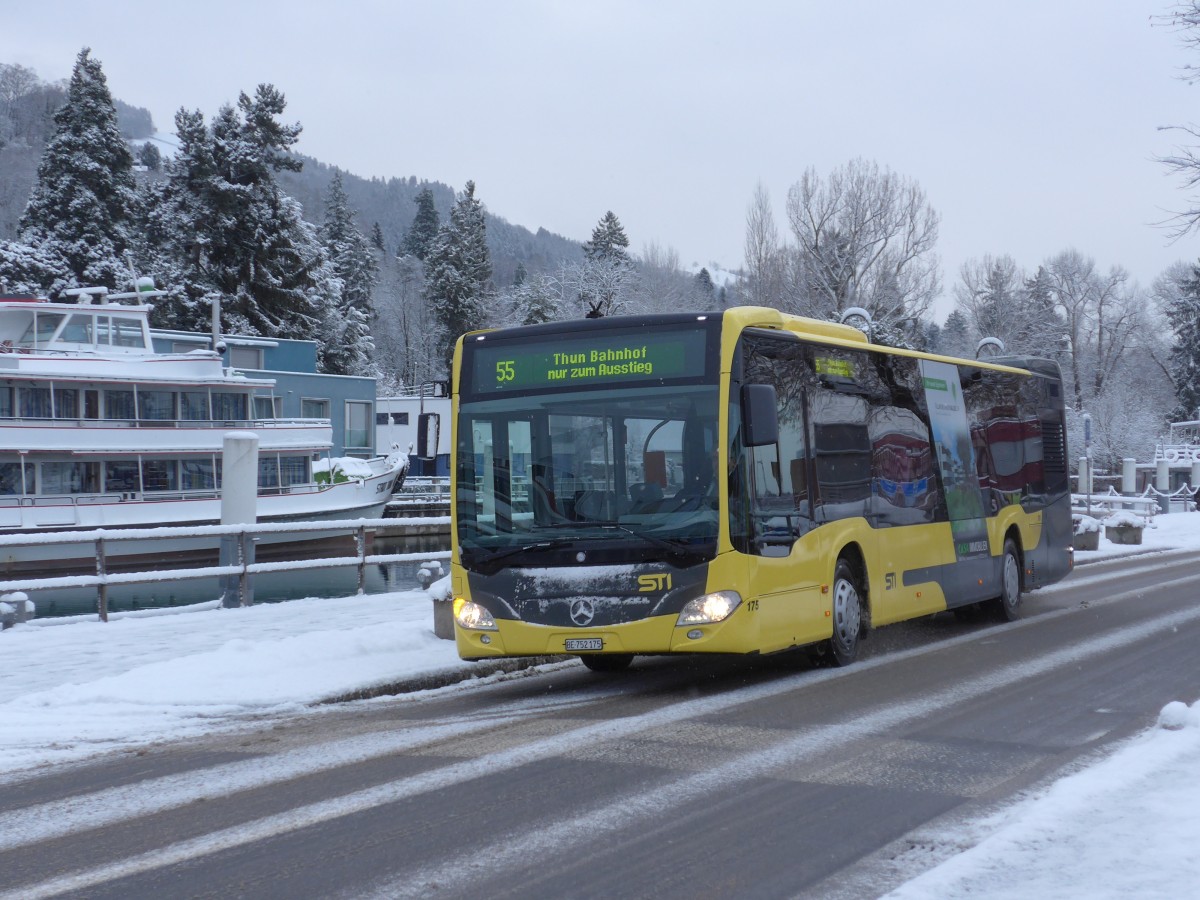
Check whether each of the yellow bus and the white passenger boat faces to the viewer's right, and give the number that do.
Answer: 1

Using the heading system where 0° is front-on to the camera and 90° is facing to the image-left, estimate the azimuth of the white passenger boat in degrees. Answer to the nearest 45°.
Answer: approximately 270°

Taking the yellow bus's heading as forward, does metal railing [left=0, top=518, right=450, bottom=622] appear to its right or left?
on its right

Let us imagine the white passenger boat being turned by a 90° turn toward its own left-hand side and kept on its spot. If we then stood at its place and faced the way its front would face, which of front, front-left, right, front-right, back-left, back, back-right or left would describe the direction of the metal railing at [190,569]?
back

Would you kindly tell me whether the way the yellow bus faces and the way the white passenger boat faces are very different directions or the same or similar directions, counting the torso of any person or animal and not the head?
very different directions

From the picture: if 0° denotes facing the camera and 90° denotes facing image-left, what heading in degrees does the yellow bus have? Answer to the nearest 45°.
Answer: approximately 45°

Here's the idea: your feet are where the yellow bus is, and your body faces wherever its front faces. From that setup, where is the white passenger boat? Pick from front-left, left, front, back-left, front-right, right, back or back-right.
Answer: right

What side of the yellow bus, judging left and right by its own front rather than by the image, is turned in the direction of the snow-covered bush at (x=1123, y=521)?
back

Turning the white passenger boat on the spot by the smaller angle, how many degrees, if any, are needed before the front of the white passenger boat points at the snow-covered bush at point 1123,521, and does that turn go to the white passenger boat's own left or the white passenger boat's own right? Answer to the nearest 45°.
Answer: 0° — it already faces it
